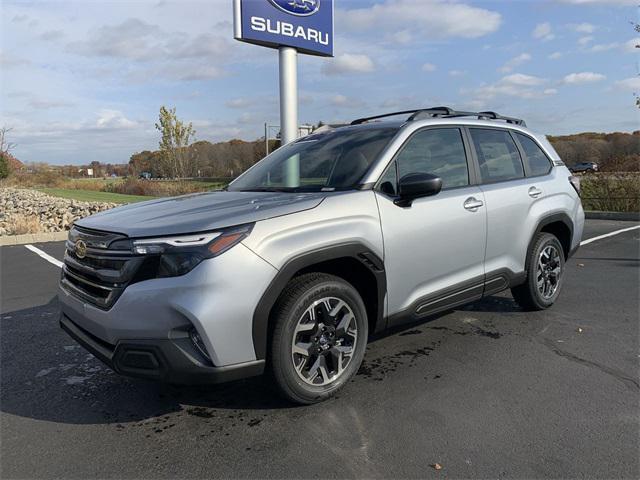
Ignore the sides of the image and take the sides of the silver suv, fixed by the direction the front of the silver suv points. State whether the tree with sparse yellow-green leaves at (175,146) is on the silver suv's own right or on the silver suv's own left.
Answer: on the silver suv's own right

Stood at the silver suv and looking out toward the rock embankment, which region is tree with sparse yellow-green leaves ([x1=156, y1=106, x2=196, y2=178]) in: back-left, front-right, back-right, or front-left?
front-right

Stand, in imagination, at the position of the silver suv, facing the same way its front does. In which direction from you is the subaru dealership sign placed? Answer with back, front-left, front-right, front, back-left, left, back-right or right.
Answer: back-right

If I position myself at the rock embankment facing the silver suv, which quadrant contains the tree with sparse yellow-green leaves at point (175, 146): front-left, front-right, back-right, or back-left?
back-left

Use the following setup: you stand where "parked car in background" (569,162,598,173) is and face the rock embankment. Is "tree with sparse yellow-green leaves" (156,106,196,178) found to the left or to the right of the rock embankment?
right

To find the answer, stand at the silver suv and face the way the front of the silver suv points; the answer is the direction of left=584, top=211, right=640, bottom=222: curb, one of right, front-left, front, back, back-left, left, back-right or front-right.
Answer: back

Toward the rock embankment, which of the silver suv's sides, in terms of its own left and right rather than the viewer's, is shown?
right

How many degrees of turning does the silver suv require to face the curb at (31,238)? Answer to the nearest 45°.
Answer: approximately 90° to its right

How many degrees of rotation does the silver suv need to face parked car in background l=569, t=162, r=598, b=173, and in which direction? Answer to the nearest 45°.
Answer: approximately 180°
